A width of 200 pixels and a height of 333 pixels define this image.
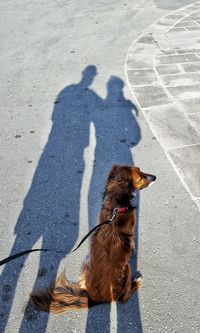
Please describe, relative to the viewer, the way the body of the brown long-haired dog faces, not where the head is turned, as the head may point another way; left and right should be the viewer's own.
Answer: facing away from the viewer and to the right of the viewer
